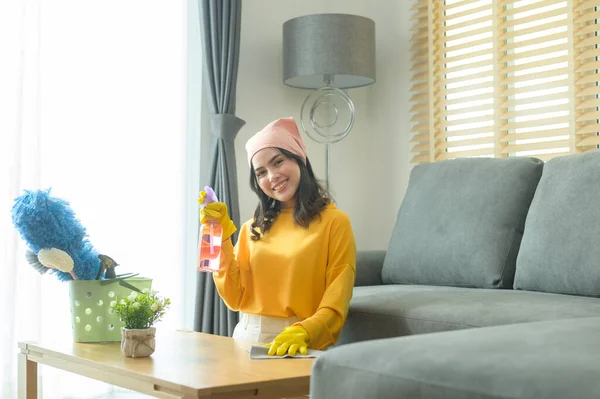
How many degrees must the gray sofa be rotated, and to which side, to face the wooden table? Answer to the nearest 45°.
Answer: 0° — it already faces it

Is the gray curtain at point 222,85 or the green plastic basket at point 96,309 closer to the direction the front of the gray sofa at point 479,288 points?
the green plastic basket

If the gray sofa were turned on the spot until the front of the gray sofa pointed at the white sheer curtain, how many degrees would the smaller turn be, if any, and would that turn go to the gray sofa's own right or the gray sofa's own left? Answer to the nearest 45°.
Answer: approximately 45° to the gray sofa's own right

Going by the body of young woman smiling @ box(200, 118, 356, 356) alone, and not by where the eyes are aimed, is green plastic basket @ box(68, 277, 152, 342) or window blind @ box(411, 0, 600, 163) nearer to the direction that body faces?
the green plastic basket

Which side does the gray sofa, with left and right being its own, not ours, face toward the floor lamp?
right

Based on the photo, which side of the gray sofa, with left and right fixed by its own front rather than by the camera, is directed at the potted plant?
front

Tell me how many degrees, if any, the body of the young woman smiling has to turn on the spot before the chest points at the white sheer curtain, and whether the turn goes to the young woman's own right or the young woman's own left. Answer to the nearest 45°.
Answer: approximately 90° to the young woman's own right

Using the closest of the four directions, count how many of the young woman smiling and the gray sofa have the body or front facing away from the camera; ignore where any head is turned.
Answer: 0

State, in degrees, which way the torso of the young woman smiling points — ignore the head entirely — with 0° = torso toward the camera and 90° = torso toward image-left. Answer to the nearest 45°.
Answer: approximately 45°

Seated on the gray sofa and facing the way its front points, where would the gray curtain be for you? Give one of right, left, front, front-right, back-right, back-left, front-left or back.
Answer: right

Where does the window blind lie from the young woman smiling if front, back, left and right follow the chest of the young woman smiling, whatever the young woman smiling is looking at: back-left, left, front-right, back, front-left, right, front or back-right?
back

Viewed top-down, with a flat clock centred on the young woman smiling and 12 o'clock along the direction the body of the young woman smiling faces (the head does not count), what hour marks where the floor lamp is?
The floor lamp is roughly at 5 o'clock from the young woman smiling.
